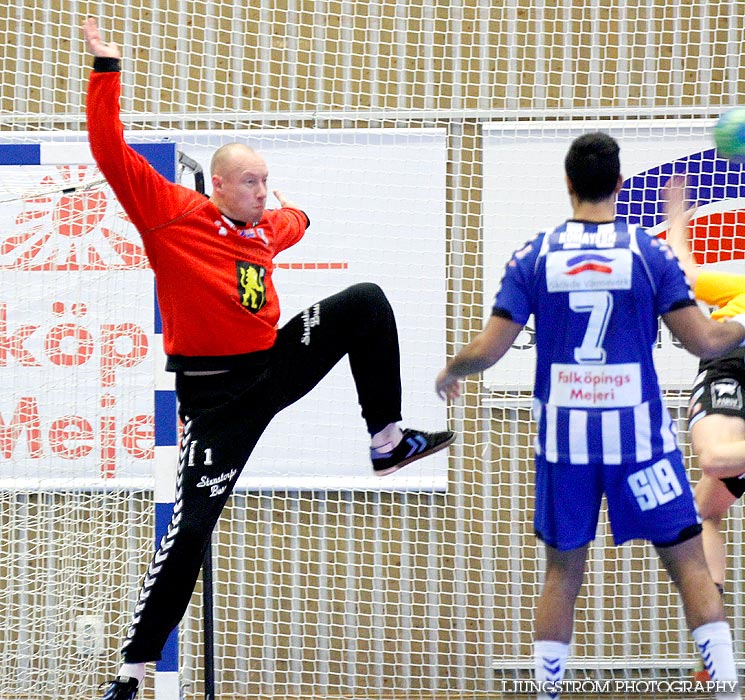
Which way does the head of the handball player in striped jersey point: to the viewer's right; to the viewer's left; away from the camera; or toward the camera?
away from the camera

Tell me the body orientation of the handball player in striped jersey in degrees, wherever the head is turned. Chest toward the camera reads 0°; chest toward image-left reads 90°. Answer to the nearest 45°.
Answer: approximately 180°

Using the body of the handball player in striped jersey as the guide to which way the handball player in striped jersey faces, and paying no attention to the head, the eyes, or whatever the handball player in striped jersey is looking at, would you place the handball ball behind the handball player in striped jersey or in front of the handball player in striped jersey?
in front

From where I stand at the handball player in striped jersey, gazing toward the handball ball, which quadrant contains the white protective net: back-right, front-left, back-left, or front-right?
front-left

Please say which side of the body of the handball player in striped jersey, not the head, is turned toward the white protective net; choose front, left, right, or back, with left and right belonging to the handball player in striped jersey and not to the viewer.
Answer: front

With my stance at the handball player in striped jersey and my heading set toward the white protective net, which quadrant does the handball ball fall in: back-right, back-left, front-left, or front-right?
front-right
